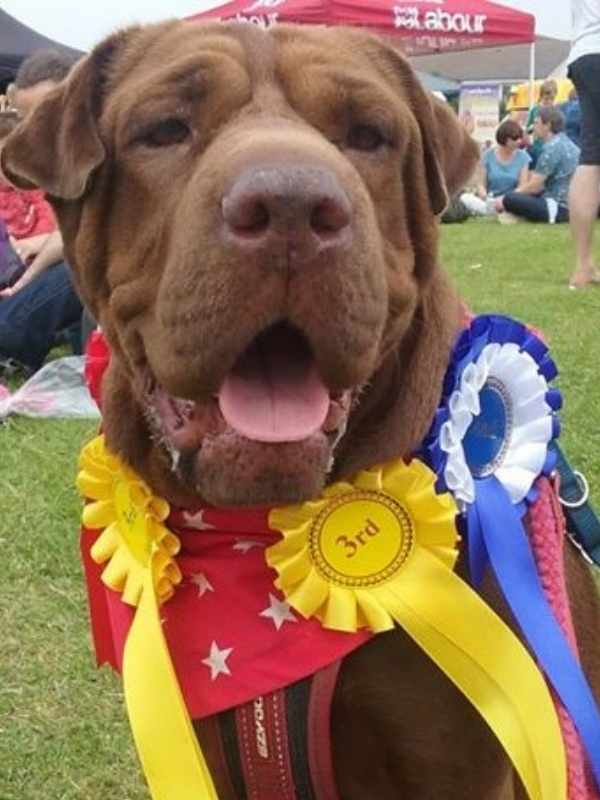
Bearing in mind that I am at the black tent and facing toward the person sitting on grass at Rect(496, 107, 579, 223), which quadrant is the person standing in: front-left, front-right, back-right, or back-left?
front-right

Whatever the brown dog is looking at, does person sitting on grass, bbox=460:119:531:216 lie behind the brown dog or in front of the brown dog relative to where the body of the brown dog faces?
behind

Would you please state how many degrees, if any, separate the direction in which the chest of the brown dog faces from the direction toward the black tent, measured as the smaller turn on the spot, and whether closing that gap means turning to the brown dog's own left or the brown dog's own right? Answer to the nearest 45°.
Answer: approximately 180°

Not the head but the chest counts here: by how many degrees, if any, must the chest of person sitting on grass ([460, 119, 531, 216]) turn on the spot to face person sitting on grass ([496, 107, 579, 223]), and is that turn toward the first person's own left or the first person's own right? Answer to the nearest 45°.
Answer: approximately 45° to the first person's own left

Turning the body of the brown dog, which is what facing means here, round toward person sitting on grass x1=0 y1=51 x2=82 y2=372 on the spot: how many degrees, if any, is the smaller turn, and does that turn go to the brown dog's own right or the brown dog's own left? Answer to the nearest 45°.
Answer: approximately 180°

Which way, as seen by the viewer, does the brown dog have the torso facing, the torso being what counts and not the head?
toward the camera

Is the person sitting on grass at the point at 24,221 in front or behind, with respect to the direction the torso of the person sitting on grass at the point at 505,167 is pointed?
in front

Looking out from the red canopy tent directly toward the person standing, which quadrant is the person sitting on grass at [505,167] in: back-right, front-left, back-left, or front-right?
front-left

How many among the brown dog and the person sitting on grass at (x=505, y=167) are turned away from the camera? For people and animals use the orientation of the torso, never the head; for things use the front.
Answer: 0

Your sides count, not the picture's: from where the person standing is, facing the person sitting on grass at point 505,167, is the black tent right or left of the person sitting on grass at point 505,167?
left

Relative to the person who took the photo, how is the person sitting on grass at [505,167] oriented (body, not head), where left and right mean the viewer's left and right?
facing the viewer and to the left of the viewer

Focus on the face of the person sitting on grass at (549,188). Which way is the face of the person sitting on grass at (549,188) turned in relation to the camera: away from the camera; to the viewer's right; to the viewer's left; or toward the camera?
to the viewer's left
